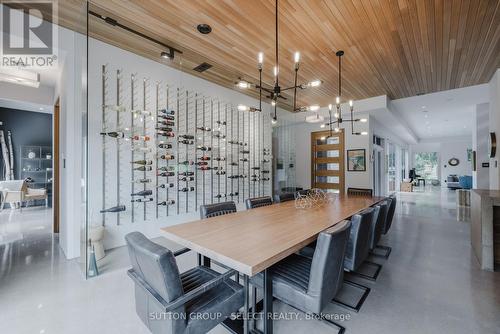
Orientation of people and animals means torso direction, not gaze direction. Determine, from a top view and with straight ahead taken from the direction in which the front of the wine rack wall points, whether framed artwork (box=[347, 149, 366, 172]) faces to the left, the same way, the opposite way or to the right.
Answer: to the right

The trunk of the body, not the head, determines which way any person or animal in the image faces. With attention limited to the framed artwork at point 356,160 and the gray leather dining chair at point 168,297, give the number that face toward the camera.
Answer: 1

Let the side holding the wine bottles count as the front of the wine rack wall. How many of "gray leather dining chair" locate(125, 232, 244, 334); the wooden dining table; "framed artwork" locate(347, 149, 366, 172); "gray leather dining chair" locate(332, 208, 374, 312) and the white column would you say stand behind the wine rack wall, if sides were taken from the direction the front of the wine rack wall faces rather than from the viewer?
0

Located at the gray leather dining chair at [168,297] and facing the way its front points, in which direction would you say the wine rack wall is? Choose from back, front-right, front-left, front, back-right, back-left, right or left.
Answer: front-left

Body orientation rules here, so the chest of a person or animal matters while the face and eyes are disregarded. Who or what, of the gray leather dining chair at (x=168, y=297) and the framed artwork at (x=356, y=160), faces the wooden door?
the gray leather dining chair

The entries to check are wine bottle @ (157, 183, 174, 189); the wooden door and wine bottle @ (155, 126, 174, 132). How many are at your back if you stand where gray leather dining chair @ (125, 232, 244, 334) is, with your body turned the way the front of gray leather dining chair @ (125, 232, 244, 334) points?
0

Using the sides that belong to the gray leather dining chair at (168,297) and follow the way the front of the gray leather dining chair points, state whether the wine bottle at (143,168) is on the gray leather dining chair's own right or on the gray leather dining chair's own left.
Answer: on the gray leather dining chair's own left

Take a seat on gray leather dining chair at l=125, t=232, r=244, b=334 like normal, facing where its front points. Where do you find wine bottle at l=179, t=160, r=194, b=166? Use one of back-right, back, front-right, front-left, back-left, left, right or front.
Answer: front-left

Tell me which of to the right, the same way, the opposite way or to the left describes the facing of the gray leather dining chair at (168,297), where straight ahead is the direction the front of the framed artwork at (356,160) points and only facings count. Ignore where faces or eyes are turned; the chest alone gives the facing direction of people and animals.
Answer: the opposite way

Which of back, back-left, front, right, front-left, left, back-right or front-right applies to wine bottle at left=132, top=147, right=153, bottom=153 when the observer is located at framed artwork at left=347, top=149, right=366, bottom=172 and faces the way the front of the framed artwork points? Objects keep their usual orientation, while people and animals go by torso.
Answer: front-right

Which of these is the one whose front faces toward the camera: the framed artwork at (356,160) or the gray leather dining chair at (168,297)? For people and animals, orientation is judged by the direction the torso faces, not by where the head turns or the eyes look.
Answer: the framed artwork

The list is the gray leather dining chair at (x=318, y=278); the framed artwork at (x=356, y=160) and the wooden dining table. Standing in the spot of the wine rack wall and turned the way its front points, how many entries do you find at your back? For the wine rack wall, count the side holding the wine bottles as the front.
0

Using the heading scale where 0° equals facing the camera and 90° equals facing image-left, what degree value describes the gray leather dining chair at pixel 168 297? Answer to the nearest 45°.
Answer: approximately 225°

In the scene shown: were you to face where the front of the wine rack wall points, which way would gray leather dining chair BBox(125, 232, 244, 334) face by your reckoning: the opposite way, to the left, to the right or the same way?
to the left

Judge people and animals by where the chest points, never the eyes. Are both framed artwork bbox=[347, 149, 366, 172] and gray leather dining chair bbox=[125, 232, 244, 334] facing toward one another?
yes

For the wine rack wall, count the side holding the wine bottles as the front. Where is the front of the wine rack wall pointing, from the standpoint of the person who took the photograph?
facing the viewer and to the right of the viewer

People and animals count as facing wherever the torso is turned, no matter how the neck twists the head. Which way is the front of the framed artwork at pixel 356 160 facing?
toward the camera

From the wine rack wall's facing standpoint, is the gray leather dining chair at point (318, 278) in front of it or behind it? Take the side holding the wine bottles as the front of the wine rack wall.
in front

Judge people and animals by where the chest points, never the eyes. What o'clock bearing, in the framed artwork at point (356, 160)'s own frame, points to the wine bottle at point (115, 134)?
The wine bottle is roughly at 1 o'clock from the framed artwork.

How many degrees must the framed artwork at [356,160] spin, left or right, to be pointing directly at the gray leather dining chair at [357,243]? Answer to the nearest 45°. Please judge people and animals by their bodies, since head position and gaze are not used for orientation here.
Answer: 0° — it already faces it

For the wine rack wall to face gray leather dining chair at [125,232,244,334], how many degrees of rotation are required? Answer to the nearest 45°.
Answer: approximately 45° to its right
